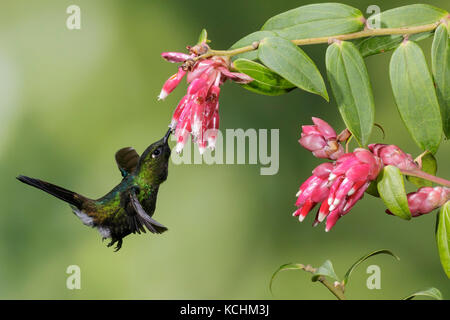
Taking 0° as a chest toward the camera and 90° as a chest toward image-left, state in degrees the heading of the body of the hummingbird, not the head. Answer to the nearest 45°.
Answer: approximately 270°

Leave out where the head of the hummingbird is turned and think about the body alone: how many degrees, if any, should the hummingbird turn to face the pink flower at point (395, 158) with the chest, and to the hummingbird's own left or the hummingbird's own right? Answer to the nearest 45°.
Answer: approximately 45° to the hummingbird's own right

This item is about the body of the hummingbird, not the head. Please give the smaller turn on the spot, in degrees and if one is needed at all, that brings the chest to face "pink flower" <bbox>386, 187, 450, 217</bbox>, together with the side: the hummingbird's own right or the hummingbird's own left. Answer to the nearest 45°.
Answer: approximately 45° to the hummingbird's own right
